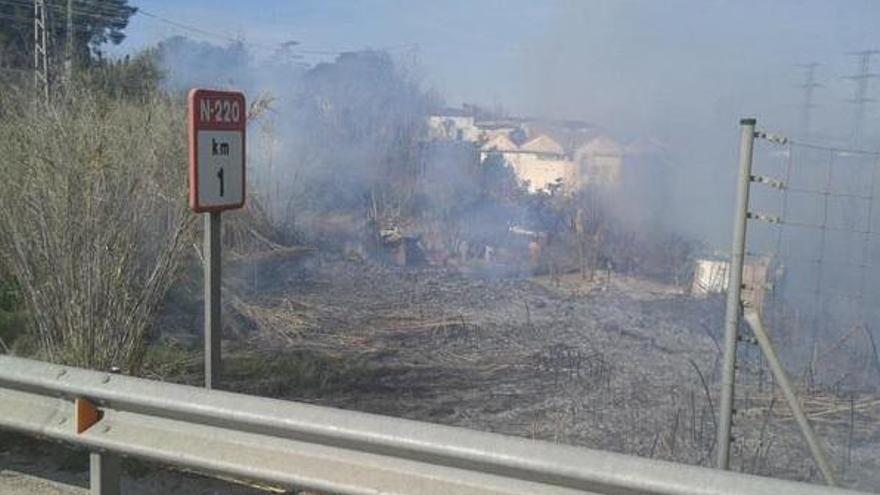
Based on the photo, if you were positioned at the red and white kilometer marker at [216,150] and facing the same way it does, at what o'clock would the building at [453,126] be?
The building is roughly at 8 o'clock from the red and white kilometer marker.

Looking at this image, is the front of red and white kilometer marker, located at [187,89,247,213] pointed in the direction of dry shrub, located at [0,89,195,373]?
no

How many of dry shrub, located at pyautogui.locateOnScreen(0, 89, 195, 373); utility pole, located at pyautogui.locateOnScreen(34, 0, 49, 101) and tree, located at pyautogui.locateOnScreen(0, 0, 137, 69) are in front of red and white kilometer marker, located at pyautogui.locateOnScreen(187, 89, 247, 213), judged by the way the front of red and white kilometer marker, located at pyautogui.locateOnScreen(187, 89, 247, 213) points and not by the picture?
0

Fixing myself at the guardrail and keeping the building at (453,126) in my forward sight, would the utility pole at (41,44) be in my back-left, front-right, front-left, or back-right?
front-left

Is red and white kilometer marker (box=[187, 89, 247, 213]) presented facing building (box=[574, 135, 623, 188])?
no

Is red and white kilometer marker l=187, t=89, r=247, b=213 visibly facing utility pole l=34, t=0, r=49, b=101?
no

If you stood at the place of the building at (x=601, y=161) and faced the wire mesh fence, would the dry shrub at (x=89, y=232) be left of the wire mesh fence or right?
right

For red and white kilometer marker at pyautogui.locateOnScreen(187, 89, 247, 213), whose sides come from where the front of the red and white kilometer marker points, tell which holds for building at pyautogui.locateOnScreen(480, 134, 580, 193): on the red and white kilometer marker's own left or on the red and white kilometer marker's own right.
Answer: on the red and white kilometer marker's own left

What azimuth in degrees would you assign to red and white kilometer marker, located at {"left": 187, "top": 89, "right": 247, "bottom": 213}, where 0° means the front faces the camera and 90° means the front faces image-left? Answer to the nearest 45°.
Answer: approximately 315°
